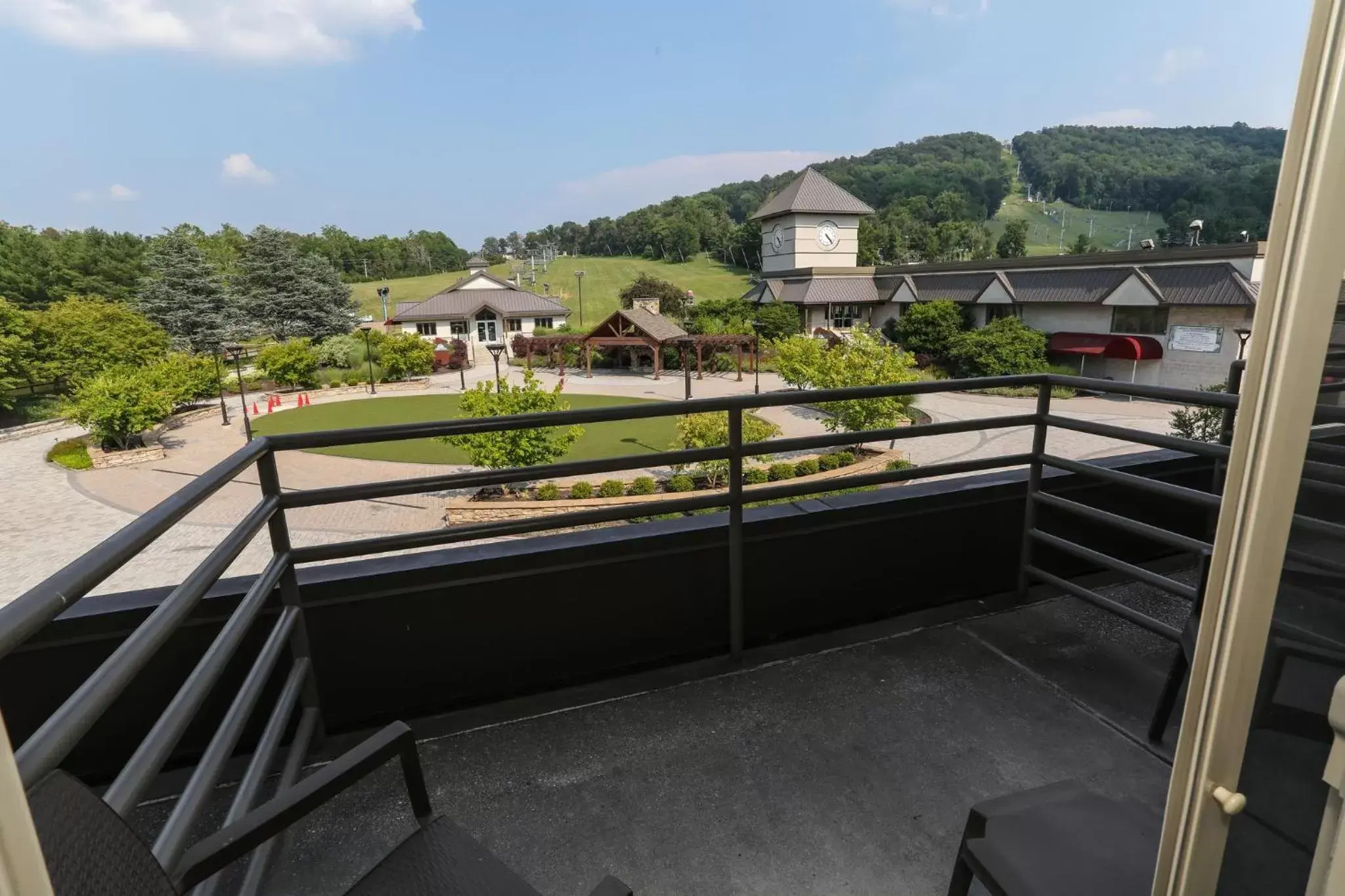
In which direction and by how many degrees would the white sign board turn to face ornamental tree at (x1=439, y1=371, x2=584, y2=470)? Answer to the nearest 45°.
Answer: approximately 45° to its right

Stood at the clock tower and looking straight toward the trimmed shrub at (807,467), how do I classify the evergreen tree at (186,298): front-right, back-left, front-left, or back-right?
front-right

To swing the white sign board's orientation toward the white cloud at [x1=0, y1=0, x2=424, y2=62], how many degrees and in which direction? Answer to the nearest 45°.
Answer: approximately 90° to its right

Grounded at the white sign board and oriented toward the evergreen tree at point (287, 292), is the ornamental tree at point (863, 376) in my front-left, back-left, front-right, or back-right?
front-left

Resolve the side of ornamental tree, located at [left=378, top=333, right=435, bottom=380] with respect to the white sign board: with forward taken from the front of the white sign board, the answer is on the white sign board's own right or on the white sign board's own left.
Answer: on the white sign board's own right

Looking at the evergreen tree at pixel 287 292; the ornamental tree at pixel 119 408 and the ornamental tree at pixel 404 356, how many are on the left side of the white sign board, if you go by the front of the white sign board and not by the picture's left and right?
0

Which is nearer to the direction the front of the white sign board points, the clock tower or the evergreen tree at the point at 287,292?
the evergreen tree

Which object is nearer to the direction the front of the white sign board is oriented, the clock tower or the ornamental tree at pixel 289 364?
the ornamental tree

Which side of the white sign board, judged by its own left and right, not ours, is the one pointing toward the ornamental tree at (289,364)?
right

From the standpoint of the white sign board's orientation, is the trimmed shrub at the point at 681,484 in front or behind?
in front

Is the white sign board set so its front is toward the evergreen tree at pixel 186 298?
no

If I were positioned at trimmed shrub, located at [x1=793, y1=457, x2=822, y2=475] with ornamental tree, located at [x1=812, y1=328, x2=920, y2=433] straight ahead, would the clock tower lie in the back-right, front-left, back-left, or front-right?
front-left

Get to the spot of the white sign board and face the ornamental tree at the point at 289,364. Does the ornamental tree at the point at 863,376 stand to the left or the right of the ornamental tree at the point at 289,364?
left

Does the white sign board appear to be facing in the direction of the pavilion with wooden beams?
no

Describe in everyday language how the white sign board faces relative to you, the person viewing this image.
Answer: facing the viewer
